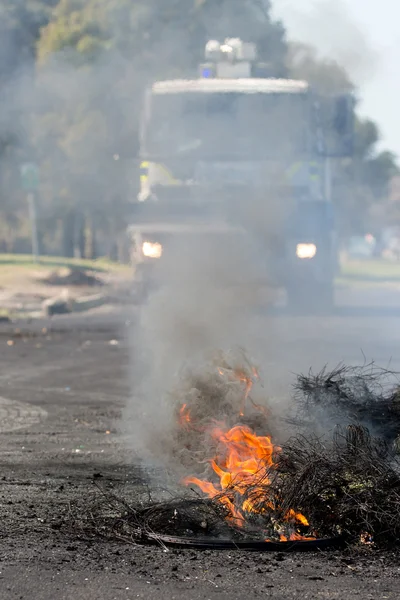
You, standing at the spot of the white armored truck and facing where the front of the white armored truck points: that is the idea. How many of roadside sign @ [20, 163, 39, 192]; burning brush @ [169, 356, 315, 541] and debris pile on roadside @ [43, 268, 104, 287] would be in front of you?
1

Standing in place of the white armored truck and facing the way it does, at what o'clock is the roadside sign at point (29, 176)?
The roadside sign is roughly at 5 o'clock from the white armored truck.

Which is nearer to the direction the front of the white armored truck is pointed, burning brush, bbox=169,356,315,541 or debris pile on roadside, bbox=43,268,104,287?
the burning brush

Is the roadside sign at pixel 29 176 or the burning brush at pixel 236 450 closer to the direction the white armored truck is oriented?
the burning brush

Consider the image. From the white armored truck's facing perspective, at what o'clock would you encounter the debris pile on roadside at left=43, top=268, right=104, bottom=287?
The debris pile on roadside is roughly at 5 o'clock from the white armored truck.

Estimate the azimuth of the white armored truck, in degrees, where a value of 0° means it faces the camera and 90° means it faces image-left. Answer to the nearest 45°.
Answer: approximately 0°

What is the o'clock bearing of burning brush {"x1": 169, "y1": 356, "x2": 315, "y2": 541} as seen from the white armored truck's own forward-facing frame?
The burning brush is roughly at 12 o'clock from the white armored truck.
